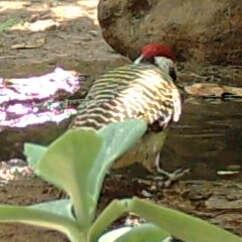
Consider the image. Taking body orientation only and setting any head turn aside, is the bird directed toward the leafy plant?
no

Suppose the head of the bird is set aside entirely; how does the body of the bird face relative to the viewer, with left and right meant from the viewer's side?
facing away from the viewer and to the right of the viewer

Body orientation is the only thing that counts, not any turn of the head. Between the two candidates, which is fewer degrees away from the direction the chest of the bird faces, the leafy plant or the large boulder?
the large boulder

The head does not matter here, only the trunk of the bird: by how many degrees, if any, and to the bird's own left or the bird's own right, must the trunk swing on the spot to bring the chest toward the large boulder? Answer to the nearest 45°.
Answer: approximately 45° to the bird's own left
